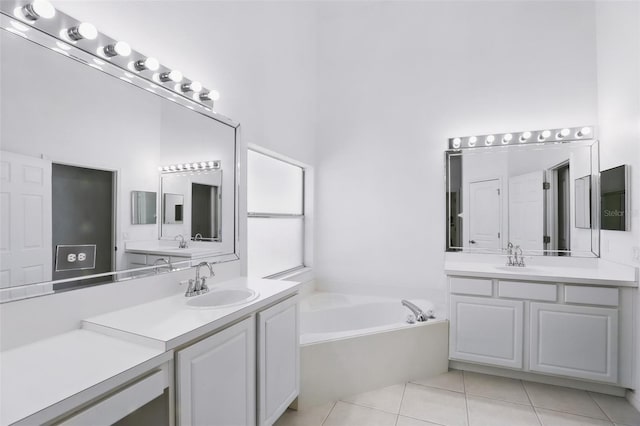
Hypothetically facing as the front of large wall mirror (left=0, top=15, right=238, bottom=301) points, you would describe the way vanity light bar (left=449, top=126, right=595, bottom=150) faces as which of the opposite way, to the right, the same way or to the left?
to the right

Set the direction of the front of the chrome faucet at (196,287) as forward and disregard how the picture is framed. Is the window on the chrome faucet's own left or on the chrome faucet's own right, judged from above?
on the chrome faucet's own left

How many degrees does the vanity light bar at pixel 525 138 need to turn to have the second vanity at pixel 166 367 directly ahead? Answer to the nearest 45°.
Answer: approximately 45° to its right

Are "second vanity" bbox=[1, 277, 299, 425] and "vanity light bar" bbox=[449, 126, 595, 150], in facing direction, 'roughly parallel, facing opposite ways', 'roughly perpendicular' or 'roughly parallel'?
roughly perpendicular

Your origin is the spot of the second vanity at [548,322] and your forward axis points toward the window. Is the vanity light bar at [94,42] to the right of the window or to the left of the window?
left

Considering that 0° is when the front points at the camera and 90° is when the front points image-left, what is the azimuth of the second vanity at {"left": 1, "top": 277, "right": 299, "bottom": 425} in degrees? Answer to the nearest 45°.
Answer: approximately 315°

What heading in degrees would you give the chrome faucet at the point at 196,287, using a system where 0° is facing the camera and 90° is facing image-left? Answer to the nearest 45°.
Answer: approximately 315°

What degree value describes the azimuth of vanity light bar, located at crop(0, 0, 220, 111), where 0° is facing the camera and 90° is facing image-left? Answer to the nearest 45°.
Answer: approximately 315°

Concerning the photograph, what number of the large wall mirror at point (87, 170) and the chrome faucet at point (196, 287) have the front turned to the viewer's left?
0

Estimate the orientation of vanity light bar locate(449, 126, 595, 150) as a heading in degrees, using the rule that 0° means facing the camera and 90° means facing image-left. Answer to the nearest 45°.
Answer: approximately 0°
